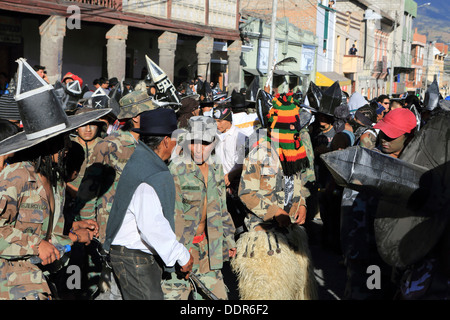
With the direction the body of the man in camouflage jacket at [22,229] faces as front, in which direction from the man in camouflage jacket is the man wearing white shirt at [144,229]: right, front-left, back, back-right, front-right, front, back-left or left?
front-left

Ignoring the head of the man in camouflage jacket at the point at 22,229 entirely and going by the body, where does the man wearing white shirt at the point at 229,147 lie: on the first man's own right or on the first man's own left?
on the first man's own left

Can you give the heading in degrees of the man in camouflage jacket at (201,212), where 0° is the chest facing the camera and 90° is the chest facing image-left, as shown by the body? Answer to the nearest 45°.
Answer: approximately 0°

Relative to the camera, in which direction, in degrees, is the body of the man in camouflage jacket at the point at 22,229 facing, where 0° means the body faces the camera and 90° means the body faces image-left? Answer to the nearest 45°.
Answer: approximately 315°

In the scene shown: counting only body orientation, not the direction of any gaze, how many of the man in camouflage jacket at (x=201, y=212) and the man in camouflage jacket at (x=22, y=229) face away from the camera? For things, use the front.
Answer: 0

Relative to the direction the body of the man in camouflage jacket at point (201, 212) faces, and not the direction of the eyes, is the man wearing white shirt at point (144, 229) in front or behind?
in front

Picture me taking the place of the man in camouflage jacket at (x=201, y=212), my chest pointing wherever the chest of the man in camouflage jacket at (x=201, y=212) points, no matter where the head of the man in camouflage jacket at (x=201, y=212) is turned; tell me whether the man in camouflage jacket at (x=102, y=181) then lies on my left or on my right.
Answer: on my right

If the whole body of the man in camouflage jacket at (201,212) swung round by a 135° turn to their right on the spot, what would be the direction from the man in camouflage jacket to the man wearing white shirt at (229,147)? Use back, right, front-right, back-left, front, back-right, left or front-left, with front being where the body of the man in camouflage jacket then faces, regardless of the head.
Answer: front-right

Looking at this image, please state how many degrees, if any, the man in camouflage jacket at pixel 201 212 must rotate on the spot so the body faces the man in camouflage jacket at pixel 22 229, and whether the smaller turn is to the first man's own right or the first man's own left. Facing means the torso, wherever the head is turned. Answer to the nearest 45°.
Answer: approximately 45° to the first man's own right

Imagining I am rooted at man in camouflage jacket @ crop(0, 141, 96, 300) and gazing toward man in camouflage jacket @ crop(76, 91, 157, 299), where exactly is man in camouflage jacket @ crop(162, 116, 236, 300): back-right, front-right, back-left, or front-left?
front-right
